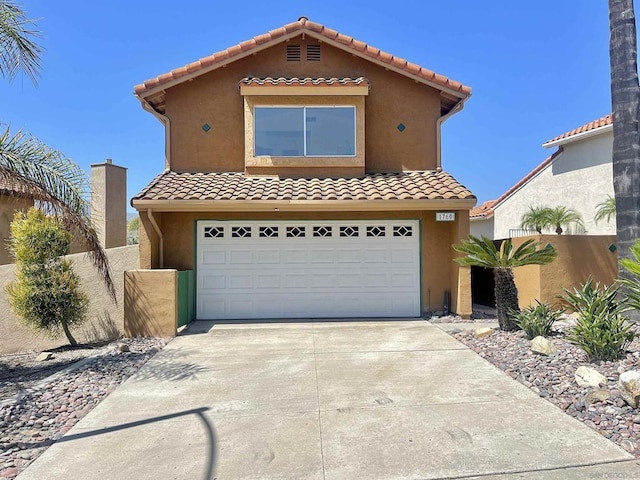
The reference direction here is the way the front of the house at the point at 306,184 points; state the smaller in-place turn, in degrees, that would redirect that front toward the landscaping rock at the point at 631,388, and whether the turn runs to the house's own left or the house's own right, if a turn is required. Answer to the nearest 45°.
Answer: approximately 45° to the house's own left

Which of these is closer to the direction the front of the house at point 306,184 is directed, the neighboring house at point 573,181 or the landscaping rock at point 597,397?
the landscaping rock

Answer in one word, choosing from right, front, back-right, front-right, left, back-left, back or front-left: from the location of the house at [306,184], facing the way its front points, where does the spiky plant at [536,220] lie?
back-left

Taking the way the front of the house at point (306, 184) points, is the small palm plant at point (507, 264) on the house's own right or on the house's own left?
on the house's own left

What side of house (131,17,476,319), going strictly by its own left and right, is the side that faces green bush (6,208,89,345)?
right

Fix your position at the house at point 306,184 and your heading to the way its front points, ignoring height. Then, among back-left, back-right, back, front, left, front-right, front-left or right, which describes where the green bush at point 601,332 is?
front-left

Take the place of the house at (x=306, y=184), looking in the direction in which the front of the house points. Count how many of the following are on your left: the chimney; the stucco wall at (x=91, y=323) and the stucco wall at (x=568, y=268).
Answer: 1

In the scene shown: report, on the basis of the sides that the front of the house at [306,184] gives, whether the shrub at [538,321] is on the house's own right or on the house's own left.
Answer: on the house's own left

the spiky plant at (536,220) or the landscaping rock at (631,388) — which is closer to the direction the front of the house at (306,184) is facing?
the landscaping rock

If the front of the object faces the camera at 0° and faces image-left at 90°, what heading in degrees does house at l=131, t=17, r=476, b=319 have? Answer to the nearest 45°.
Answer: approximately 0°

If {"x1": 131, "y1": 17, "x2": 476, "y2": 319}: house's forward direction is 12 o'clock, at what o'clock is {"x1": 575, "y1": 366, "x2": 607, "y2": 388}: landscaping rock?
The landscaping rock is roughly at 11 o'clock from the house.

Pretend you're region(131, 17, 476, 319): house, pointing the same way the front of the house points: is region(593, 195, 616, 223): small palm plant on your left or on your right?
on your left

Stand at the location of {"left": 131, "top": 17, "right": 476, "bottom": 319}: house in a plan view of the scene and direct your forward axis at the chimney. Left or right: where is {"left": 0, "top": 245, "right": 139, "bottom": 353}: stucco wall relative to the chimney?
left

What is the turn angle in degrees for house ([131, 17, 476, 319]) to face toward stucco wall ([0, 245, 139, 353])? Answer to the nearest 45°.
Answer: approximately 90° to its right
